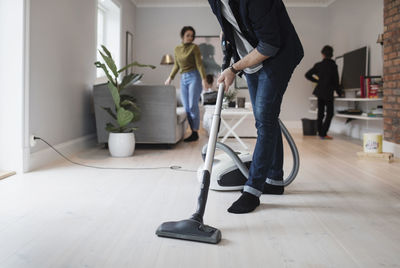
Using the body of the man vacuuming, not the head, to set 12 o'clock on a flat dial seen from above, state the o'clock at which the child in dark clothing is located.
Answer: The child in dark clothing is roughly at 5 o'clock from the man vacuuming.

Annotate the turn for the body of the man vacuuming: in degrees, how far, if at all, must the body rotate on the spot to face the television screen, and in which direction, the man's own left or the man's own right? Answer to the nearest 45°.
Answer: approximately 135° to the man's own right

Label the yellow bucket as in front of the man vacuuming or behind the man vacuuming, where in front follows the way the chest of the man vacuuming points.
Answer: behind

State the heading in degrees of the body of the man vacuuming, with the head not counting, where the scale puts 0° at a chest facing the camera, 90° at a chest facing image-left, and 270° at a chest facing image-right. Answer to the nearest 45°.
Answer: approximately 45°

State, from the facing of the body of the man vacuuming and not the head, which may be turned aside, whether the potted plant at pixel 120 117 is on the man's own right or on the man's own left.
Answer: on the man's own right

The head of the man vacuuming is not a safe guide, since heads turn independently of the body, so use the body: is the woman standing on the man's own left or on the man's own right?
on the man's own right

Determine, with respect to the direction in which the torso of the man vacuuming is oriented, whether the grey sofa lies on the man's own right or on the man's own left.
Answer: on the man's own right
